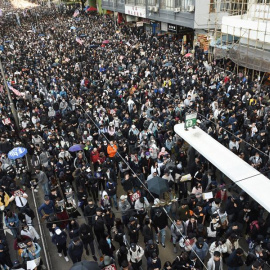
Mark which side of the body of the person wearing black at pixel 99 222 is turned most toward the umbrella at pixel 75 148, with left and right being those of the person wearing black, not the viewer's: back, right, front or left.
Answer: back

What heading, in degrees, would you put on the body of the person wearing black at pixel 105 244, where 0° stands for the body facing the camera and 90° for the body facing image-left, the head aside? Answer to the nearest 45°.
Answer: approximately 315°

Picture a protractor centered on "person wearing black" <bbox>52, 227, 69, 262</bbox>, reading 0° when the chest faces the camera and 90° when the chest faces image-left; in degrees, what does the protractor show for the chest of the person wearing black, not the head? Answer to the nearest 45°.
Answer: approximately 45°

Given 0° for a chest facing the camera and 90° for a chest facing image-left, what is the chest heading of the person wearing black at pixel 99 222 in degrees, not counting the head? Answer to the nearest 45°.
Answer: approximately 0°

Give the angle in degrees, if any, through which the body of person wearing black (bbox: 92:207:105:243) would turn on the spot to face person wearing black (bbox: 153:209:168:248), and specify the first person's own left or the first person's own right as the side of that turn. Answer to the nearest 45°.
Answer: approximately 90° to the first person's own left

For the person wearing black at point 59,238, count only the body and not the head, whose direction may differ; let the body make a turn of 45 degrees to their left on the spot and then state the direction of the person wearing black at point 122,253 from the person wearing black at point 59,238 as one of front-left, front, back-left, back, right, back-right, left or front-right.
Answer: front-left

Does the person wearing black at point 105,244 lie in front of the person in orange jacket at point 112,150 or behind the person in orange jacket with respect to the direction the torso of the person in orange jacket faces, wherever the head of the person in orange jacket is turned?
in front
